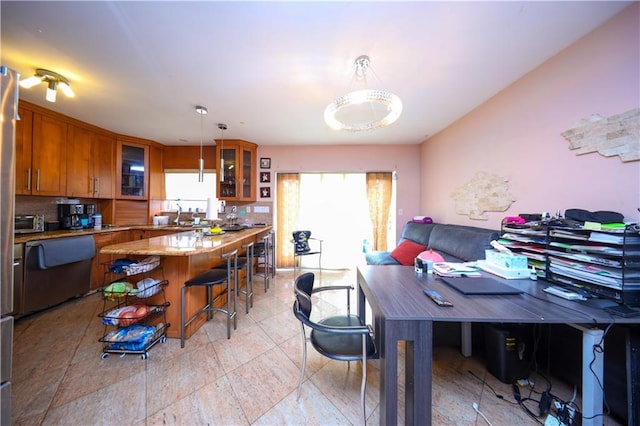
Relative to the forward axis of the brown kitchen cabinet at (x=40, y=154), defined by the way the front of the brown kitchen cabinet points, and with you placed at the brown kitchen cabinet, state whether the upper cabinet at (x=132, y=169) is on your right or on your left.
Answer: on your left

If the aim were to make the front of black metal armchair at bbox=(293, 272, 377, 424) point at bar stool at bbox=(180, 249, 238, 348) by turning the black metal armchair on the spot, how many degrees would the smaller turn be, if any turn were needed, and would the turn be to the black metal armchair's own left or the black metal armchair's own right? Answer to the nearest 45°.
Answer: approximately 135° to the black metal armchair's own left

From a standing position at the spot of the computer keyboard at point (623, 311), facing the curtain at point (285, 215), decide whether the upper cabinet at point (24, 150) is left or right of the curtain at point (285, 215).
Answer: left

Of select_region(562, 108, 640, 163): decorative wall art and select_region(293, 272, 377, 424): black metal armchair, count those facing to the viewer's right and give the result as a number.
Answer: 1

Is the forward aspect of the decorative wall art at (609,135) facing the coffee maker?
yes

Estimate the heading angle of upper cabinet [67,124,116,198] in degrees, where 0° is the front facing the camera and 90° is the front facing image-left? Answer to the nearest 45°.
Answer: approximately 315°

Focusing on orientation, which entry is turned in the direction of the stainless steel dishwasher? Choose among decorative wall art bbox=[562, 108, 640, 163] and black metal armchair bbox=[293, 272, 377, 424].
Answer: the decorative wall art
